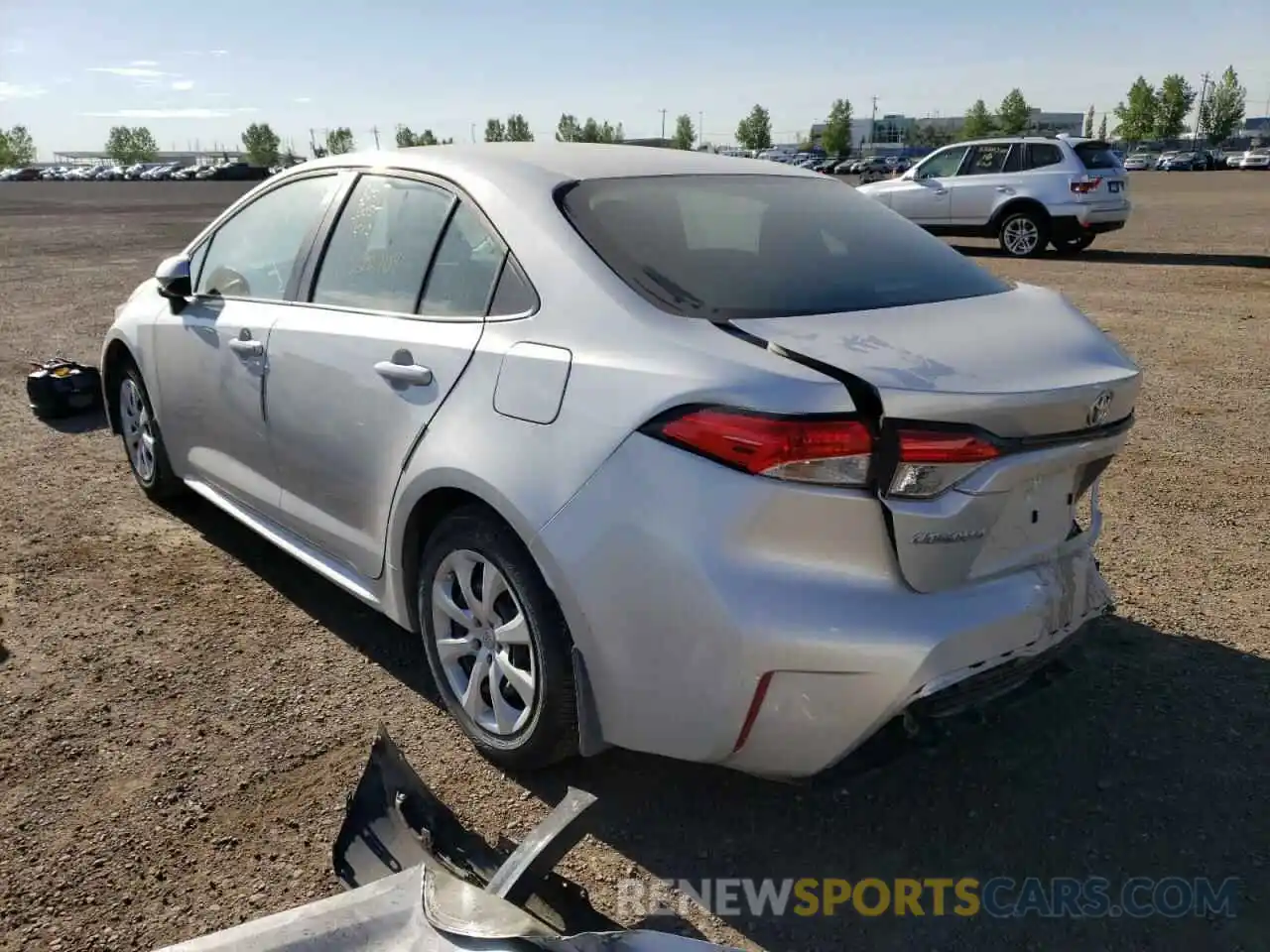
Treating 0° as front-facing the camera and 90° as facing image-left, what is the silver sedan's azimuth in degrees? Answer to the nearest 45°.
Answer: approximately 135°

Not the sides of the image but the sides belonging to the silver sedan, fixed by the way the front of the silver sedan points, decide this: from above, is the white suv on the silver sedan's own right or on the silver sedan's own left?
on the silver sedan's own right

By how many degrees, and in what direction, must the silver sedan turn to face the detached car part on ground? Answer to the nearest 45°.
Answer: approximately 90° to its left
